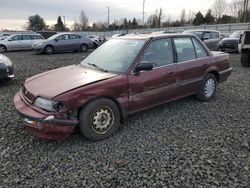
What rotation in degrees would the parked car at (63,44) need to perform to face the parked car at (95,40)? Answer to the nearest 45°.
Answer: approximately 180°

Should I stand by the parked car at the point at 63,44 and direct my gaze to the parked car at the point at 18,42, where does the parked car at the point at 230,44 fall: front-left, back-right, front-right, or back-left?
back-right

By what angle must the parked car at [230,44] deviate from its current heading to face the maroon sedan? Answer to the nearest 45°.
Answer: approximately 45° to its left

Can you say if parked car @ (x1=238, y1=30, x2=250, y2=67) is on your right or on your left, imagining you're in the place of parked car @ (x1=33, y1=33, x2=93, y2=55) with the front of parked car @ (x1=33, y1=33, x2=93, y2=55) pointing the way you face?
on your left

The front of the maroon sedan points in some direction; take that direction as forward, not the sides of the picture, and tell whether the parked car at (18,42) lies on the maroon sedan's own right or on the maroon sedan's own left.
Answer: on the maroon sedan's own right

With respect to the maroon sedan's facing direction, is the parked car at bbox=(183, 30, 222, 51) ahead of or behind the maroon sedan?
behind

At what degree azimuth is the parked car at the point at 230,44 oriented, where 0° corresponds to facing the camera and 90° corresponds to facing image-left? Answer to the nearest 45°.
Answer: approximately 45°

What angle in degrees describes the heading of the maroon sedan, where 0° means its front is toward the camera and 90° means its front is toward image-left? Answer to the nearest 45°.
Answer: approximately 45°
